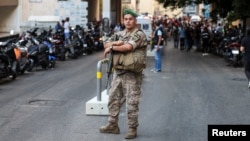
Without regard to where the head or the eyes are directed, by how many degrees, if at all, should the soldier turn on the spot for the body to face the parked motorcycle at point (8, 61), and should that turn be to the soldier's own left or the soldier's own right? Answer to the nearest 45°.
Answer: approximately 90° to the soldier's own right

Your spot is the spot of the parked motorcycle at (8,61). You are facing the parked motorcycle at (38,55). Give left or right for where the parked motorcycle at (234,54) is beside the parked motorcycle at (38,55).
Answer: right

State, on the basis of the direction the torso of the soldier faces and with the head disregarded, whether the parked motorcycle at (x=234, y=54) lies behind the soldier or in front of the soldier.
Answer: behind

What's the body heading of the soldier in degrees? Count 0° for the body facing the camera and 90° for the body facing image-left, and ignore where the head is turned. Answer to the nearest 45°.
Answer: approximately 45°

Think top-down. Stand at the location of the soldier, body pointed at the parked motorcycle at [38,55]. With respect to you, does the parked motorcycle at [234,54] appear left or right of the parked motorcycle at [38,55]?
right
